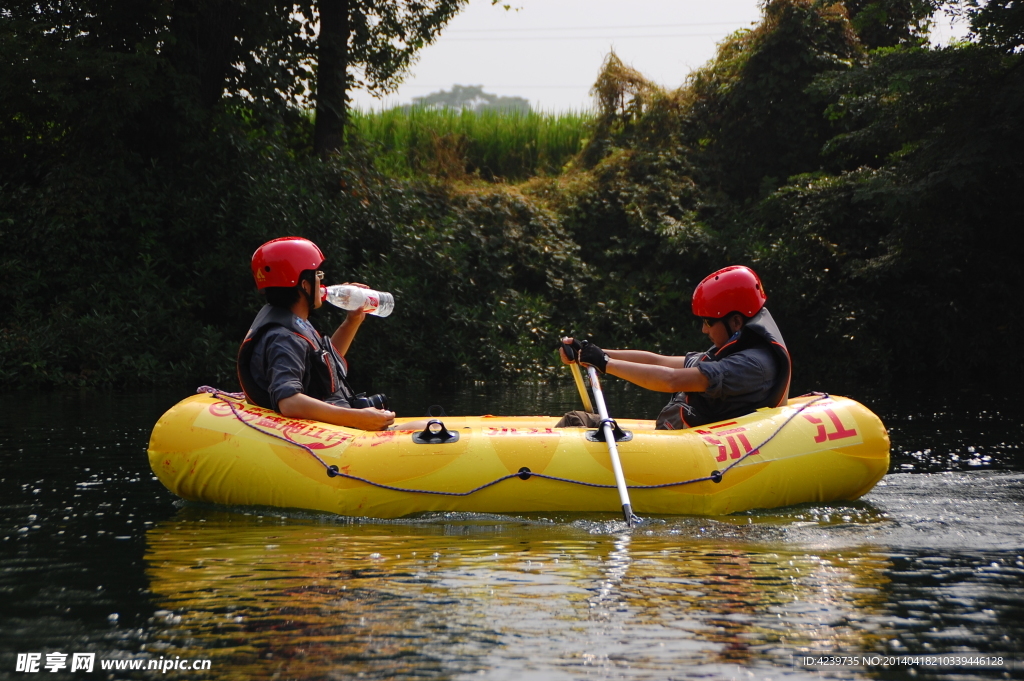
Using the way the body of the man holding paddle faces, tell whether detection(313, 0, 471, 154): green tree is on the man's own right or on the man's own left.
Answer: on the man's own right

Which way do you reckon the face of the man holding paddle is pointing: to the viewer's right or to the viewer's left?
to the viewer's left

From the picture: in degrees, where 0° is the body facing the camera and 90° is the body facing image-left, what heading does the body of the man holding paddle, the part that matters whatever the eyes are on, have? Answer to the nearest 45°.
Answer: approximately 90°
